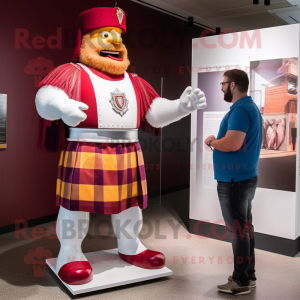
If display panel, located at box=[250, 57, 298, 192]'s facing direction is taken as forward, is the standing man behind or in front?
in front

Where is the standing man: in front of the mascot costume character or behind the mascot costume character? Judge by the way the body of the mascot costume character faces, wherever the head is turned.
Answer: in front

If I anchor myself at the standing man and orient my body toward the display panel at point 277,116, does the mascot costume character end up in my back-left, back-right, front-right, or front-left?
back-left

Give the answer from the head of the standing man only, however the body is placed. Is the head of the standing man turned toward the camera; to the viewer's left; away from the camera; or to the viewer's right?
to the viewer's left

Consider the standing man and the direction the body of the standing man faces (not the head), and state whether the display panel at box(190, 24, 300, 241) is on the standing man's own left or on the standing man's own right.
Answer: on the standing man's own right

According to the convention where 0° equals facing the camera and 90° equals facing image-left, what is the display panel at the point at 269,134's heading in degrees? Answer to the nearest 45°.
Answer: approximately 45°

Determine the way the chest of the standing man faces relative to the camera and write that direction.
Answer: to the viewer's left

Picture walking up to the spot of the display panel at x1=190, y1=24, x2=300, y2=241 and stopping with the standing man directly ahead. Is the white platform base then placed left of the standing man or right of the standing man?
right

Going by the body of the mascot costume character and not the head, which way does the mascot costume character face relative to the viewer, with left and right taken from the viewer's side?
facing the viewer and to the right of the viewer

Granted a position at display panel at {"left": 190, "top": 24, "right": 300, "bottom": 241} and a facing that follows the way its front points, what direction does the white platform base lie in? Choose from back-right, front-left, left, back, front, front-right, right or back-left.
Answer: front

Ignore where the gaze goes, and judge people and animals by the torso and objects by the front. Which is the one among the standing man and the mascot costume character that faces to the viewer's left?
the standing man

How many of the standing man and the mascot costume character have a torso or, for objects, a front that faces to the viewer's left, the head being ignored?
1

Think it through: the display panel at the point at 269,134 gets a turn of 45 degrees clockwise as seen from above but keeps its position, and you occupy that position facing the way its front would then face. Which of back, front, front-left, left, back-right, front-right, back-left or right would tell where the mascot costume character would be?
front-left

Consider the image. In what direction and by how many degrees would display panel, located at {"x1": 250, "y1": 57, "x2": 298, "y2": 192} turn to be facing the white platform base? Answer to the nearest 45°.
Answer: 0° — it already faces it

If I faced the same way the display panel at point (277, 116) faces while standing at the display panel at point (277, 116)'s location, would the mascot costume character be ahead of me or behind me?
ahead
